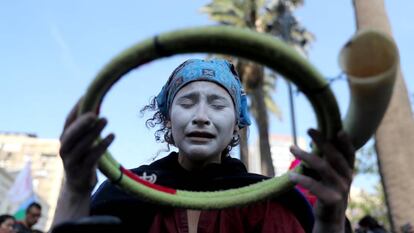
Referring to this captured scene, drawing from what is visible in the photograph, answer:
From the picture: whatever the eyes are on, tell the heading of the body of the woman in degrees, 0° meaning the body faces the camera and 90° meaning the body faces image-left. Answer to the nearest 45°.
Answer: approximately 0°

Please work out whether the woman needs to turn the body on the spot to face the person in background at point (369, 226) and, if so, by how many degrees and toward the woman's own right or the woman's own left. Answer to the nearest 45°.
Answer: approximately 135° to the woman's own left

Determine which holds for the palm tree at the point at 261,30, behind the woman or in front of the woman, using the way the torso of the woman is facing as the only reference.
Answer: behind

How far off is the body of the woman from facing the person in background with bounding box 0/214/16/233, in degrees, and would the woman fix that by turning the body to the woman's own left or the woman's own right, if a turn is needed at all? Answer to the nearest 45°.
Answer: approximately 135° to the woman's own right

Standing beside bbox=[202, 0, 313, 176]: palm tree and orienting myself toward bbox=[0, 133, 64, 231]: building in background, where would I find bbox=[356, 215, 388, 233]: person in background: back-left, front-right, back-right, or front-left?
back-left

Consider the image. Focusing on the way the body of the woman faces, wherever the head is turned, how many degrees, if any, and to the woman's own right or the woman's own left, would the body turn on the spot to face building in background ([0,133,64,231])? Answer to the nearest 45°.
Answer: approximately 180°

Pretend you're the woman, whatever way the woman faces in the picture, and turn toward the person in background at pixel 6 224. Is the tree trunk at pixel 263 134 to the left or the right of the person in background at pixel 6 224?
right

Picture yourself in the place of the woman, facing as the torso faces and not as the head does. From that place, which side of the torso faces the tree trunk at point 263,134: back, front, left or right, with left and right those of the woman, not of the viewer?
back
